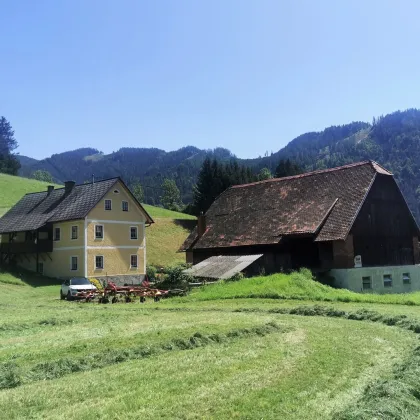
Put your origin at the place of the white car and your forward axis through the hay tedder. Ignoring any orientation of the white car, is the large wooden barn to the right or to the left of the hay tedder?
left
